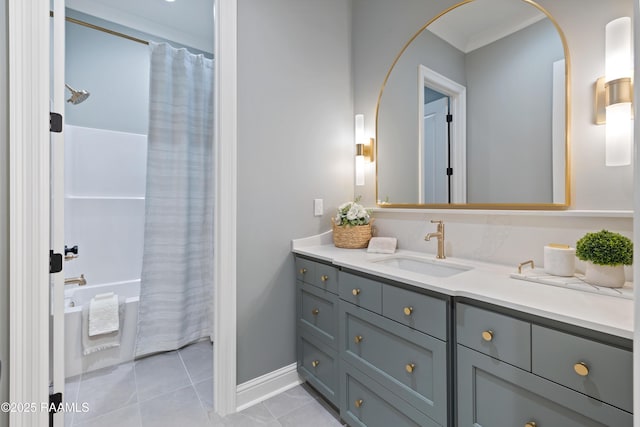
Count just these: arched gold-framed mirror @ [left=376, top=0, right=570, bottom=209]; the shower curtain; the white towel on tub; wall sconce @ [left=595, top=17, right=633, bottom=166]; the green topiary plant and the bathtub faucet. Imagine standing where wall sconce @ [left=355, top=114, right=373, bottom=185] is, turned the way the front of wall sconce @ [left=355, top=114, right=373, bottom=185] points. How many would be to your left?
3

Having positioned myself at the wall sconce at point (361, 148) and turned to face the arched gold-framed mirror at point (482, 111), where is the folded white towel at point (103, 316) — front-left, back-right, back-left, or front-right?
back-right

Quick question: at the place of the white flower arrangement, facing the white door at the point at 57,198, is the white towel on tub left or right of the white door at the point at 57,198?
right

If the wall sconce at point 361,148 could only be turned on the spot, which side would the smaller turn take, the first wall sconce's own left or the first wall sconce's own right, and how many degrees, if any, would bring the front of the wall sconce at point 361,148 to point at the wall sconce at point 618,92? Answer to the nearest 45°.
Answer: approximately 90° to the first wall sconce's own left

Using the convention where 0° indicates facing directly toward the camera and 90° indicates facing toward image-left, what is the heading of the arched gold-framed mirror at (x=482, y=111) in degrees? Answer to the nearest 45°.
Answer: approximately 45°

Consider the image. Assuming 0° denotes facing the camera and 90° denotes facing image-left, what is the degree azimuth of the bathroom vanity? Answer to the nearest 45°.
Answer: approximately 45°

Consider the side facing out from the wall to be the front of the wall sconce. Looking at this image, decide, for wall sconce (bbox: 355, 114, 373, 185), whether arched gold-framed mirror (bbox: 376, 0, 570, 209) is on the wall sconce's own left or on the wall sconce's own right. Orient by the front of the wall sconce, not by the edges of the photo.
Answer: on the wall sconce's own left
